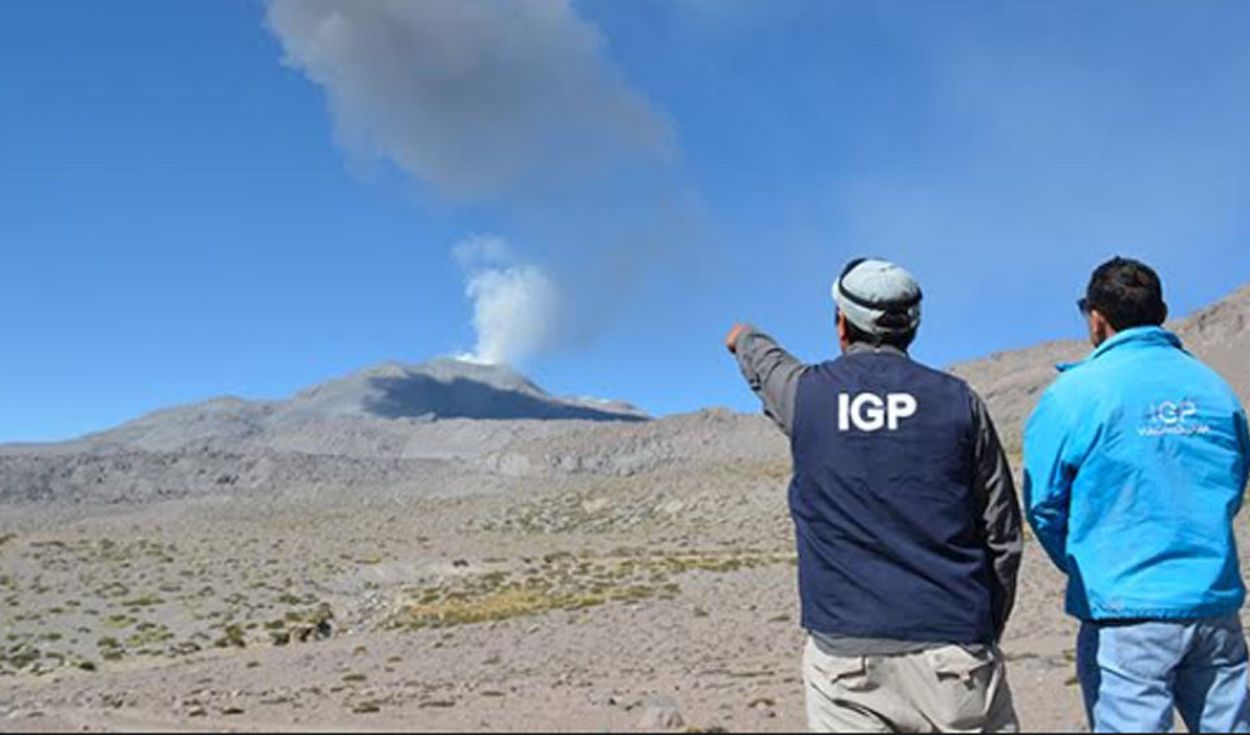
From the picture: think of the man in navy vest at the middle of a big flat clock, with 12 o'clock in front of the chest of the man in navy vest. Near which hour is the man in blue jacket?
The man in blue jacket is roughly at 2 o'clock from the man in navy vest.

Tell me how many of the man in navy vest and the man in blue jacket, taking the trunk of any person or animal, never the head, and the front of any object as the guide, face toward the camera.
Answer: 0

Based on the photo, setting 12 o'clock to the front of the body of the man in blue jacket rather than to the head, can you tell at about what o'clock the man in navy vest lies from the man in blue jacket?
The man in navy vest is roughly at 9 o'clock from the man in blue jacket.

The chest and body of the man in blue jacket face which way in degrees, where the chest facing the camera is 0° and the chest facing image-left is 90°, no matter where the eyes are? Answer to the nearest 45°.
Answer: approximately 135°

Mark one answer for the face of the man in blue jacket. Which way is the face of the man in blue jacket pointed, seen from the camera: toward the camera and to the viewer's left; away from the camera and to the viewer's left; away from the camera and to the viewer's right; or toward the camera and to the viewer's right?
away from the camera and to the viewer's left

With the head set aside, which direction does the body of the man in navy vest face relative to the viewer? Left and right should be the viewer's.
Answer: facing away from the viewer
